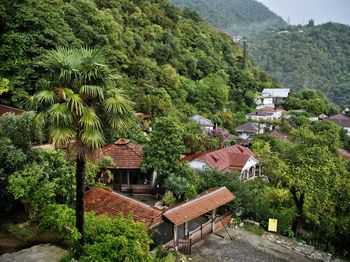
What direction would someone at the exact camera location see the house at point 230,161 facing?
facing the viewer and to the right of the viewer

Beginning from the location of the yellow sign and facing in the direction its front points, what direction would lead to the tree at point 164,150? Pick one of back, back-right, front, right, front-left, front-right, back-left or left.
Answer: right

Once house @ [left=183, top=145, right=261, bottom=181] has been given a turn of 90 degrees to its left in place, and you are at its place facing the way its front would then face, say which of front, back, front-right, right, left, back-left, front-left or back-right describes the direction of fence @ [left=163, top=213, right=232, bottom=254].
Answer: back-right

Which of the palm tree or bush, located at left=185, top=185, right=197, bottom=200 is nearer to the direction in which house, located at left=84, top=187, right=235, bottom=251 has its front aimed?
the palm tree

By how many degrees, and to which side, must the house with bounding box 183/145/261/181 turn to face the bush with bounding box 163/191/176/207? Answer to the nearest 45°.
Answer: approximately 45° to its right

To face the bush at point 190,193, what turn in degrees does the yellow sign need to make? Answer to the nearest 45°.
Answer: approximately 90° to its right

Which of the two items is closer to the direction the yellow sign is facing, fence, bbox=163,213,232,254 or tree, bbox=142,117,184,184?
the fence

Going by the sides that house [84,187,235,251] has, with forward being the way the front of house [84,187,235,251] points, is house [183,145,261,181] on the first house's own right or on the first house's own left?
on the first house's own left

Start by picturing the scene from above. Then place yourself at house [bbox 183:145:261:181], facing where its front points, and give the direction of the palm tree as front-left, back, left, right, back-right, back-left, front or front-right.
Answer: front-right

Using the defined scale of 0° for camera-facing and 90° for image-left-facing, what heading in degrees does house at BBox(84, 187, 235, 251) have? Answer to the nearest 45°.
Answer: approximately 315°

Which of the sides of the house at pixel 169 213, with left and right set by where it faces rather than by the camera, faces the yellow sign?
left

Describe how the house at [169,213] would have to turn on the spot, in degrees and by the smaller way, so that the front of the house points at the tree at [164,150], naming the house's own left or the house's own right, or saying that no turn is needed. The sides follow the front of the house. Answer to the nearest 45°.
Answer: approximately 135° to the house's own left
